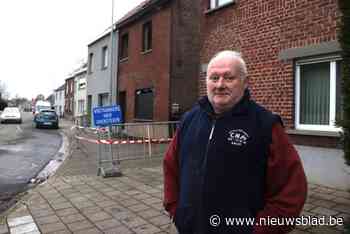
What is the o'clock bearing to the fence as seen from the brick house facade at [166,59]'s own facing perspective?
The fence is roughly at 11 o'clock from the brick house facade.

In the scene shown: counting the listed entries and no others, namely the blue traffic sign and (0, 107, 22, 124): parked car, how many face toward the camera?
2

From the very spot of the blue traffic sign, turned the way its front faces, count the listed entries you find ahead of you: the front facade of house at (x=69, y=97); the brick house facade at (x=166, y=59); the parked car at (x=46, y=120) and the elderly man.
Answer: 1

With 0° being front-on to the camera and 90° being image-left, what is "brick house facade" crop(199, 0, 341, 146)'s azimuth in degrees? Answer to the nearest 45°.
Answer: approximately 45°

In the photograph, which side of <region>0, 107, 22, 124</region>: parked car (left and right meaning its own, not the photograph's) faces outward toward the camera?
front

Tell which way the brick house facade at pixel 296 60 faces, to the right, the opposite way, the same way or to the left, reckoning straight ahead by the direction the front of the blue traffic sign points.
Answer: to the right

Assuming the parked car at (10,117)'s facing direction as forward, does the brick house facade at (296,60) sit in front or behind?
in front

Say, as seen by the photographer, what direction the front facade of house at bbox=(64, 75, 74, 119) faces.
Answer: facing the viewer and to the left of the viewer

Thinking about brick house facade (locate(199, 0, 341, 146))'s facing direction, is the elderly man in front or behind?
in front
